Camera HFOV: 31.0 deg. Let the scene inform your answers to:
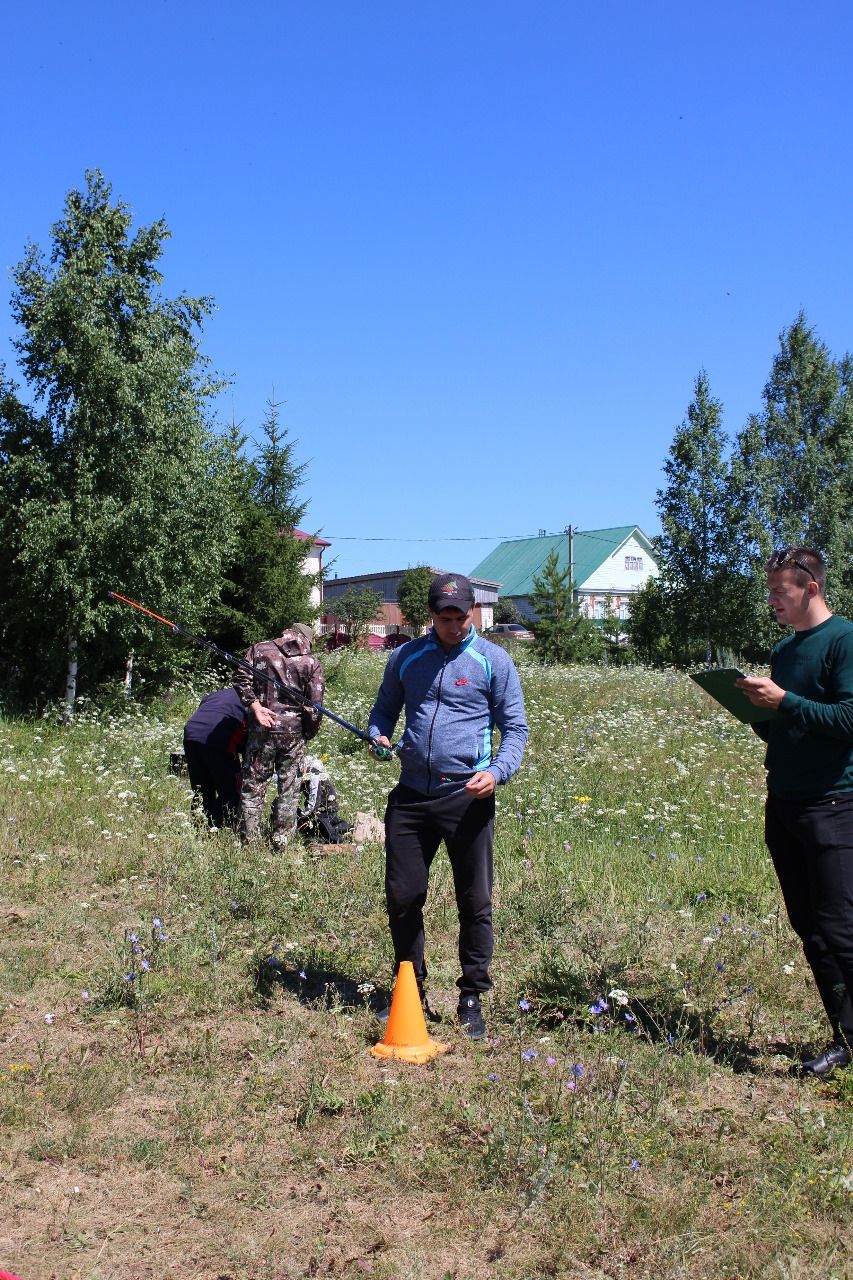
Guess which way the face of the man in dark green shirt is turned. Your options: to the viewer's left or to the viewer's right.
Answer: to the viewer's left

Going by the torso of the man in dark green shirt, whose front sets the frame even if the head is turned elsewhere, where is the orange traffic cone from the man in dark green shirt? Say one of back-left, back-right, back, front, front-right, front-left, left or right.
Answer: front-right

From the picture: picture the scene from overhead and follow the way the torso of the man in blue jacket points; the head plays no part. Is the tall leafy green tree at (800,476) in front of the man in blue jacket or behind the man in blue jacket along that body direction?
behind

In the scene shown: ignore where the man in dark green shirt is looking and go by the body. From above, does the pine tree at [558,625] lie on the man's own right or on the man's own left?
on the man's own right

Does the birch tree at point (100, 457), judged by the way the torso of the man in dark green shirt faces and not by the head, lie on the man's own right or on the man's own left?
on the man's own right

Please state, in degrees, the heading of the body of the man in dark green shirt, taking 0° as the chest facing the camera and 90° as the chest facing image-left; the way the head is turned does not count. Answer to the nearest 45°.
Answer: approximately 45°

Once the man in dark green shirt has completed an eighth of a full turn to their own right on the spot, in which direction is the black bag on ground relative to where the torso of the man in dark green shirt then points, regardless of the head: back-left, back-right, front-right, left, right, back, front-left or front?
front-right

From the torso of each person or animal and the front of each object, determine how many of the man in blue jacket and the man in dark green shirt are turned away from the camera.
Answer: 0

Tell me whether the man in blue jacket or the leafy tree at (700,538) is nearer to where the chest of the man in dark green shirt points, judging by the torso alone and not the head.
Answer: the man in blue jacket

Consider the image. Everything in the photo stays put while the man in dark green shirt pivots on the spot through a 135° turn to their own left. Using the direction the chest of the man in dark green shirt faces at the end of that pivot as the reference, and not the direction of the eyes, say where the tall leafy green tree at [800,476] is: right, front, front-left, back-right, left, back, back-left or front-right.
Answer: left
